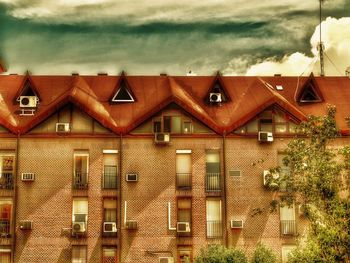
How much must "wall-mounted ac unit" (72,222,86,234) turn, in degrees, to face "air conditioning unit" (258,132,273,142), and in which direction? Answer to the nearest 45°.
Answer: approximately 90° to its left

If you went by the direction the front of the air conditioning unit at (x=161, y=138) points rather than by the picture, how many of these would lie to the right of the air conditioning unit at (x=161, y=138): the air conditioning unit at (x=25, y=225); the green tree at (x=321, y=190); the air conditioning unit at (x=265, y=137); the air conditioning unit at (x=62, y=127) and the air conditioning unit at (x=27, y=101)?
3

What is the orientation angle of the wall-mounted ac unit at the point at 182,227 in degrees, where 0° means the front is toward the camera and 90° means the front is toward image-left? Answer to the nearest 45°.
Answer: approximately 0°

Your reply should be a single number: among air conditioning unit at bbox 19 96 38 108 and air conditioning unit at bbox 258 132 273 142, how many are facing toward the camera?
2

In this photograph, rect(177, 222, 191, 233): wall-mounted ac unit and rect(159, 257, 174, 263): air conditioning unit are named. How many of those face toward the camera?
2

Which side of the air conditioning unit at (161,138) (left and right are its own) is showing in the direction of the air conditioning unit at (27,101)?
right

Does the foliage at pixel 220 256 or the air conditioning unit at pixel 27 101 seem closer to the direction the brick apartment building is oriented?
the foliage

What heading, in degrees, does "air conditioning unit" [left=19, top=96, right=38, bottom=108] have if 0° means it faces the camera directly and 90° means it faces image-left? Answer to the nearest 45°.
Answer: approximately 0°
